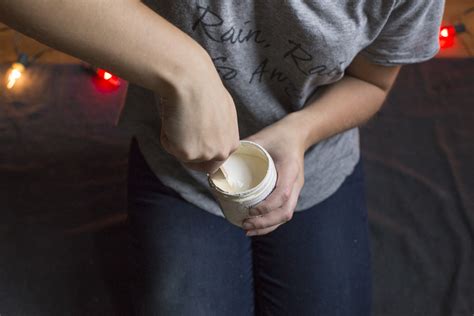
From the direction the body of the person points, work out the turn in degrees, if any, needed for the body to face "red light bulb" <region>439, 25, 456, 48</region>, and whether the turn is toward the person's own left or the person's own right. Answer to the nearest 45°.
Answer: approximately 135° to the person's own left

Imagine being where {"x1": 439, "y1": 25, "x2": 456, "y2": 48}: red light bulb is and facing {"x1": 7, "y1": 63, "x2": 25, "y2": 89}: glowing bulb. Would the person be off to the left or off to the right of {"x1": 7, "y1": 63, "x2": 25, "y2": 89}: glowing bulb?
left

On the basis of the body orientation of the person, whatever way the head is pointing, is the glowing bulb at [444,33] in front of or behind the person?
behind

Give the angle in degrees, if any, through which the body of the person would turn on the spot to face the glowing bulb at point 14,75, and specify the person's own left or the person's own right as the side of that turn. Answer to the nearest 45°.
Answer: approximately 135° to the person's own right

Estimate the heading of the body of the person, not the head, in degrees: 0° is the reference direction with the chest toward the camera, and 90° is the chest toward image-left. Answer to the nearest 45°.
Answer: approximately 0°

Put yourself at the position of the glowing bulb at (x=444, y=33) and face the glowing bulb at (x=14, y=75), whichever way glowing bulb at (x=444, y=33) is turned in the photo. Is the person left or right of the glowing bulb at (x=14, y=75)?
left
